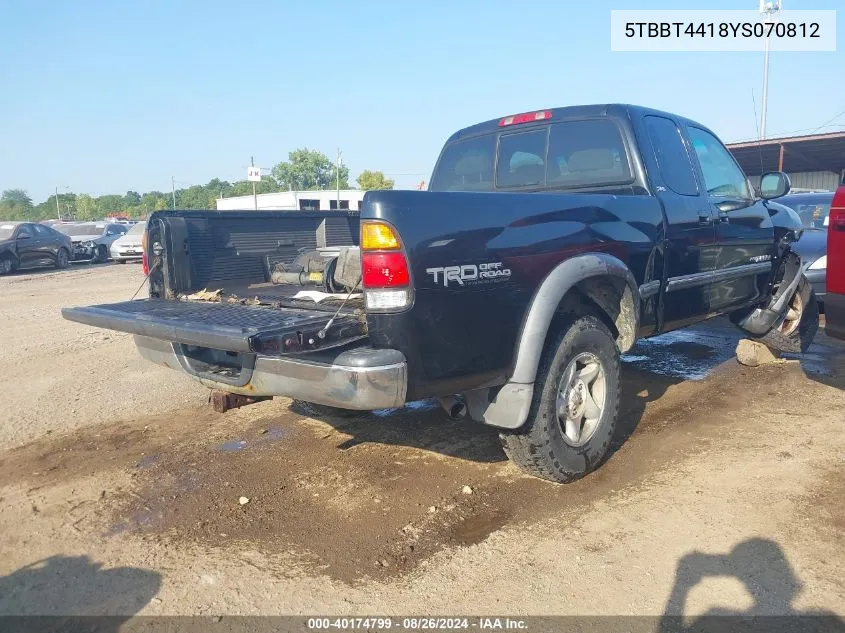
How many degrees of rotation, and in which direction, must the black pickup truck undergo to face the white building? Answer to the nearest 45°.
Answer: approximately 45° to its left

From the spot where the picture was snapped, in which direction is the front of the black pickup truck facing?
facing away from the viewer and to the right of the viewer

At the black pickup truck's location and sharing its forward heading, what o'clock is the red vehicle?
The red vehicle is roughly at 1 o'clock from the black pickup truck.

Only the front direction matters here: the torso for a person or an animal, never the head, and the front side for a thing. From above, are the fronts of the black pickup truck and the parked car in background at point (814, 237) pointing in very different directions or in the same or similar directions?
very different directions

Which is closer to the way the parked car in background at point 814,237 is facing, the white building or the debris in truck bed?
the debris in truck bed

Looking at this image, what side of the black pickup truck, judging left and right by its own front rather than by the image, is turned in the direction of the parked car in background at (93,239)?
left

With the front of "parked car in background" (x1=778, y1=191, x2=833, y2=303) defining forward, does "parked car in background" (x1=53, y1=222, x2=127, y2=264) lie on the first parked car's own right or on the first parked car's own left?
on the first parked car's own right

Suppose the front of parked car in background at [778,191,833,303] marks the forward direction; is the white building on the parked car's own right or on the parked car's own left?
on the parked car's own right

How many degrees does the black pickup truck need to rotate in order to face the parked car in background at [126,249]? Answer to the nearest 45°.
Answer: approximately 90° to its left

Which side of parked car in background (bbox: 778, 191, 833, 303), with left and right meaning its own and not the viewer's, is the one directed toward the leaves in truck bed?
front

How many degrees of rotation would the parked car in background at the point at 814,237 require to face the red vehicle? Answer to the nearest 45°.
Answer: approximately 45° to its left

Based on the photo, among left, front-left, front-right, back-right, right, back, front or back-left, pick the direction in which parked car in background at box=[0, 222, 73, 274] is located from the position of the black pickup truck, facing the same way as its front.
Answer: left
